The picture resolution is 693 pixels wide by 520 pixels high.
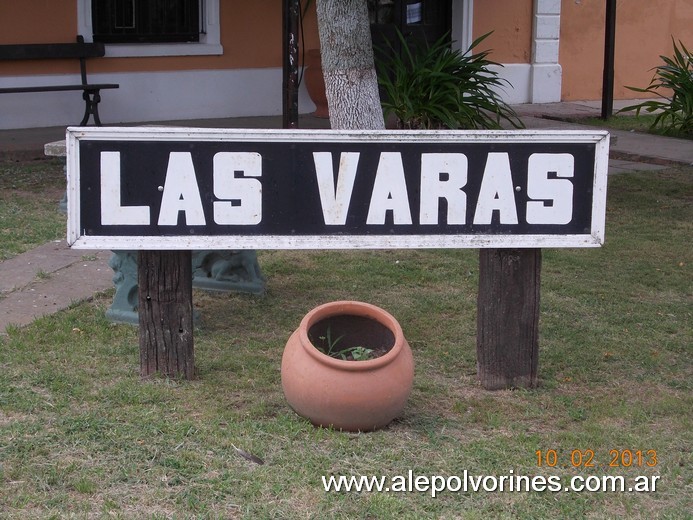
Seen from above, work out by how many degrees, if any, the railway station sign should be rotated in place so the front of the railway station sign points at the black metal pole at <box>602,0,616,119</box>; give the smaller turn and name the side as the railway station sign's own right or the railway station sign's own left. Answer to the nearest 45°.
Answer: approximately 180°

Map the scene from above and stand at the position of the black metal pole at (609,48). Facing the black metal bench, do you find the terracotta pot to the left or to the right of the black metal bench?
left

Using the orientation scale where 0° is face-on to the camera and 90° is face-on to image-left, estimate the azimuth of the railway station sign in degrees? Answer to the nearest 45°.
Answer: approximately 0°

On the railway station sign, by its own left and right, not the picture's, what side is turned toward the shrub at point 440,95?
back

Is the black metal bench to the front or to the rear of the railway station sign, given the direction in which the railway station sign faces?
to the rear

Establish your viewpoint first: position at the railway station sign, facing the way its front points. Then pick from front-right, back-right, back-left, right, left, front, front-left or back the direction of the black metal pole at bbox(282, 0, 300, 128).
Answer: back
